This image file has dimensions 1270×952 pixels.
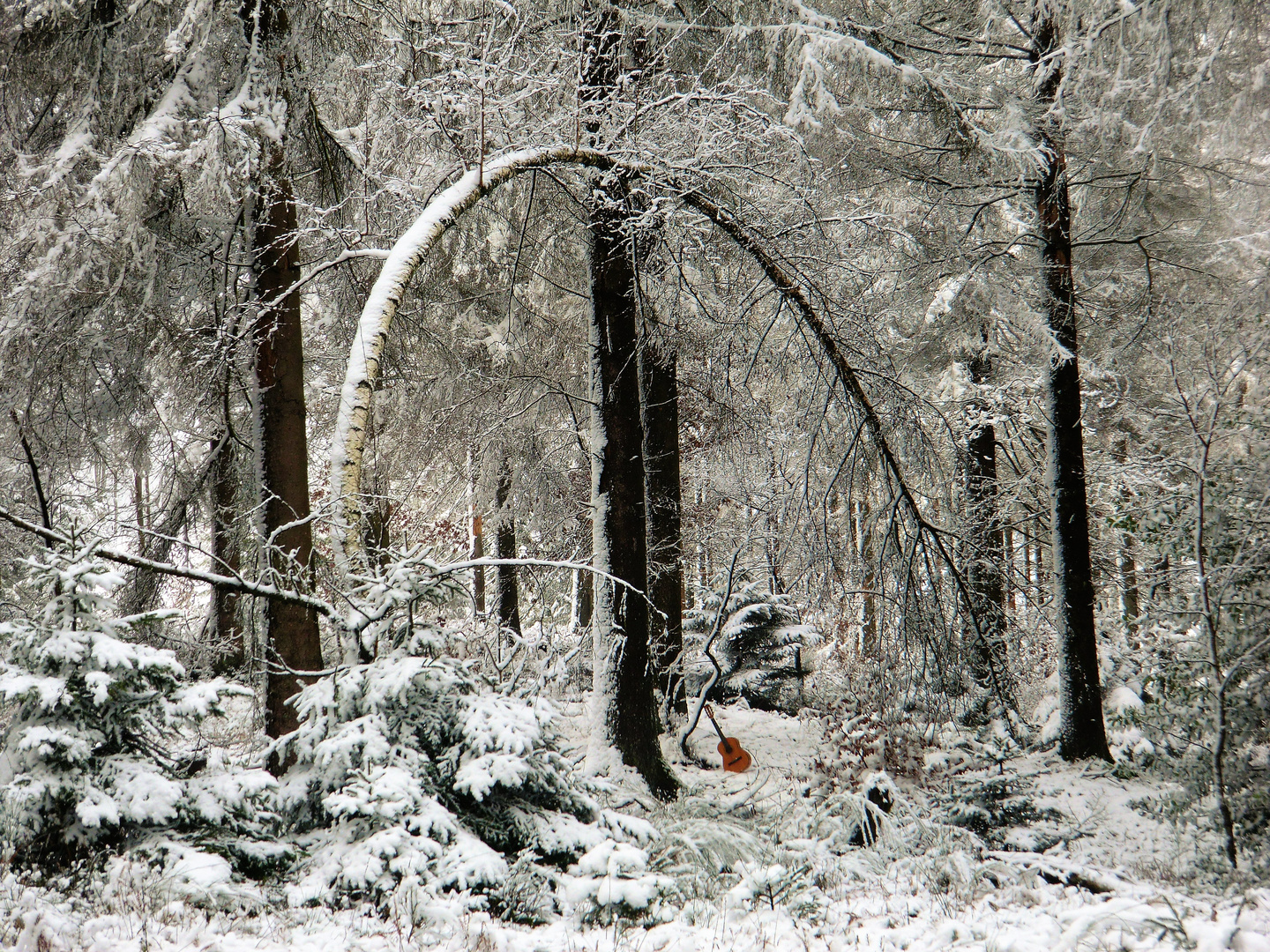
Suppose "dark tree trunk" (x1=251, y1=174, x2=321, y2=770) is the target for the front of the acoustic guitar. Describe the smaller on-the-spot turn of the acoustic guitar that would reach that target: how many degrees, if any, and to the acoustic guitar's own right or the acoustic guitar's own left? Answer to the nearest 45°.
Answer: approximately 45° to the acoustic guitar's own right

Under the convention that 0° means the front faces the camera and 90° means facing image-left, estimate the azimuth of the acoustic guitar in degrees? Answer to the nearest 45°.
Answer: approximately 0°

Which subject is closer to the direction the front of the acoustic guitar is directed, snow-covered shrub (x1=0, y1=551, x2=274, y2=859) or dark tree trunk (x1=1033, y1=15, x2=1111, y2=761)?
the snow-covered shrub

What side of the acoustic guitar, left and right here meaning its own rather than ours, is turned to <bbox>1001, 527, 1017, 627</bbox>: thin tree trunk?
back

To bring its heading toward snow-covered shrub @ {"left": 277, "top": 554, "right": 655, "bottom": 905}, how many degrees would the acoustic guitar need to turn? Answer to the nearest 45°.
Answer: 0° — it already faces it

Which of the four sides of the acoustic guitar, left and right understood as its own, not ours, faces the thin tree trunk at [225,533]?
right

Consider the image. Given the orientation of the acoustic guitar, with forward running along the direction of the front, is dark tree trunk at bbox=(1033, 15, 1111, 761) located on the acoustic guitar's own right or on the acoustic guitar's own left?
on the acoustic guitar's own left

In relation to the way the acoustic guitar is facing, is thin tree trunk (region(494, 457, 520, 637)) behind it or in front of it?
behind

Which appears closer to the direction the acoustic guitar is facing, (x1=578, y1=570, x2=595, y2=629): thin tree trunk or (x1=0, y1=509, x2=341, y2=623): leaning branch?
the leaning branch
